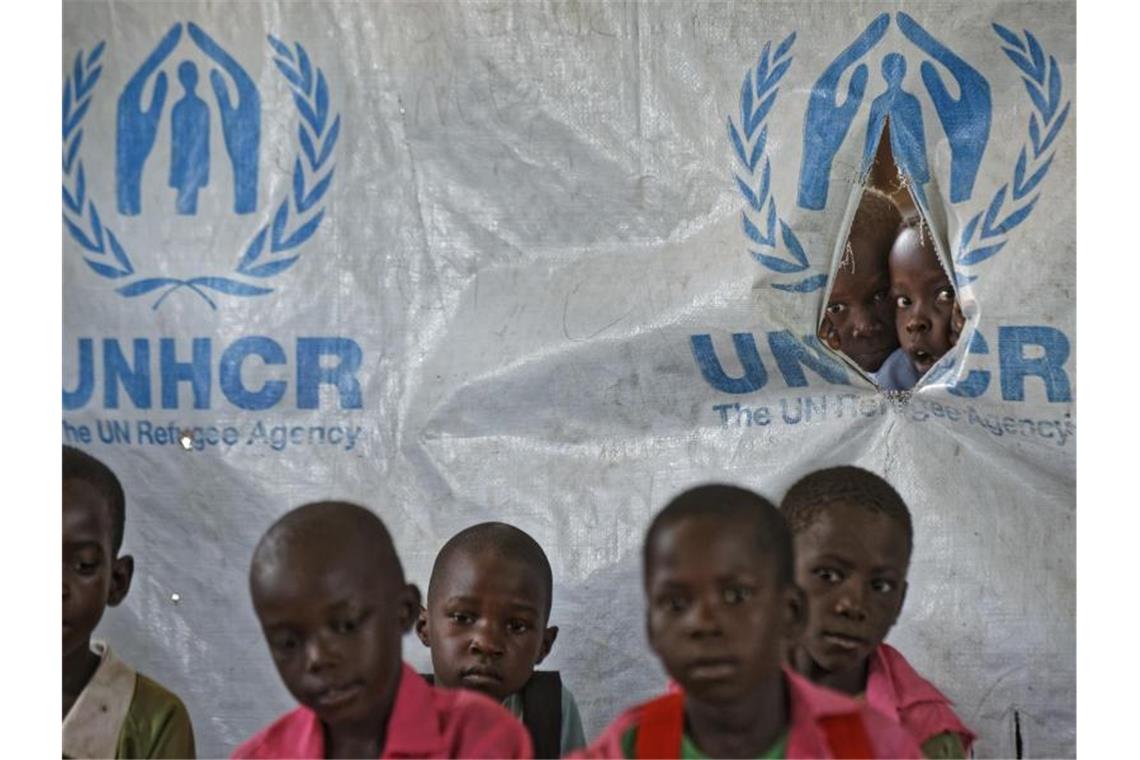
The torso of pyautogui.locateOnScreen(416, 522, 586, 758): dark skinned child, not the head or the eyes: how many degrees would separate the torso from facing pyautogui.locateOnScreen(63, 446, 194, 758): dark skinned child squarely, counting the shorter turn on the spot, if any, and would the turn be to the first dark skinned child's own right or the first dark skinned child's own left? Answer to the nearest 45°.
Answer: approximately 90° to the first dark skinned child's own right

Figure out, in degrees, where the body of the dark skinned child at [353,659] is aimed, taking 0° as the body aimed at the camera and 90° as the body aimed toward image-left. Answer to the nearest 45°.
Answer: approximately 45°

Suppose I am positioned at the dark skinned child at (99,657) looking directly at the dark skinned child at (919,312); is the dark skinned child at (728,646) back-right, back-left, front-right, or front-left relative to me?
front-right

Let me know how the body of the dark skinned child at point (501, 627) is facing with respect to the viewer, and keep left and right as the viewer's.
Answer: facing the viewer

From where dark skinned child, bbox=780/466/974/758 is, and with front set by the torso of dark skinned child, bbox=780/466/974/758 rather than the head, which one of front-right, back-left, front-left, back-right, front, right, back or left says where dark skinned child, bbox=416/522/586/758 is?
right

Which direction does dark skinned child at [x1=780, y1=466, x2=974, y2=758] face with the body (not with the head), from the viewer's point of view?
toward the camera

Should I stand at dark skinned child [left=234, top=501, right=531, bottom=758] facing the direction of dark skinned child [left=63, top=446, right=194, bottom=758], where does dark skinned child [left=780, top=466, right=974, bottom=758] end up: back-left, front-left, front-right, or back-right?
back-right

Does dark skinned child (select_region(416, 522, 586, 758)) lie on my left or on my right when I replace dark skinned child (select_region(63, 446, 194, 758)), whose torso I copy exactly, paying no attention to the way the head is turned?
on my left
